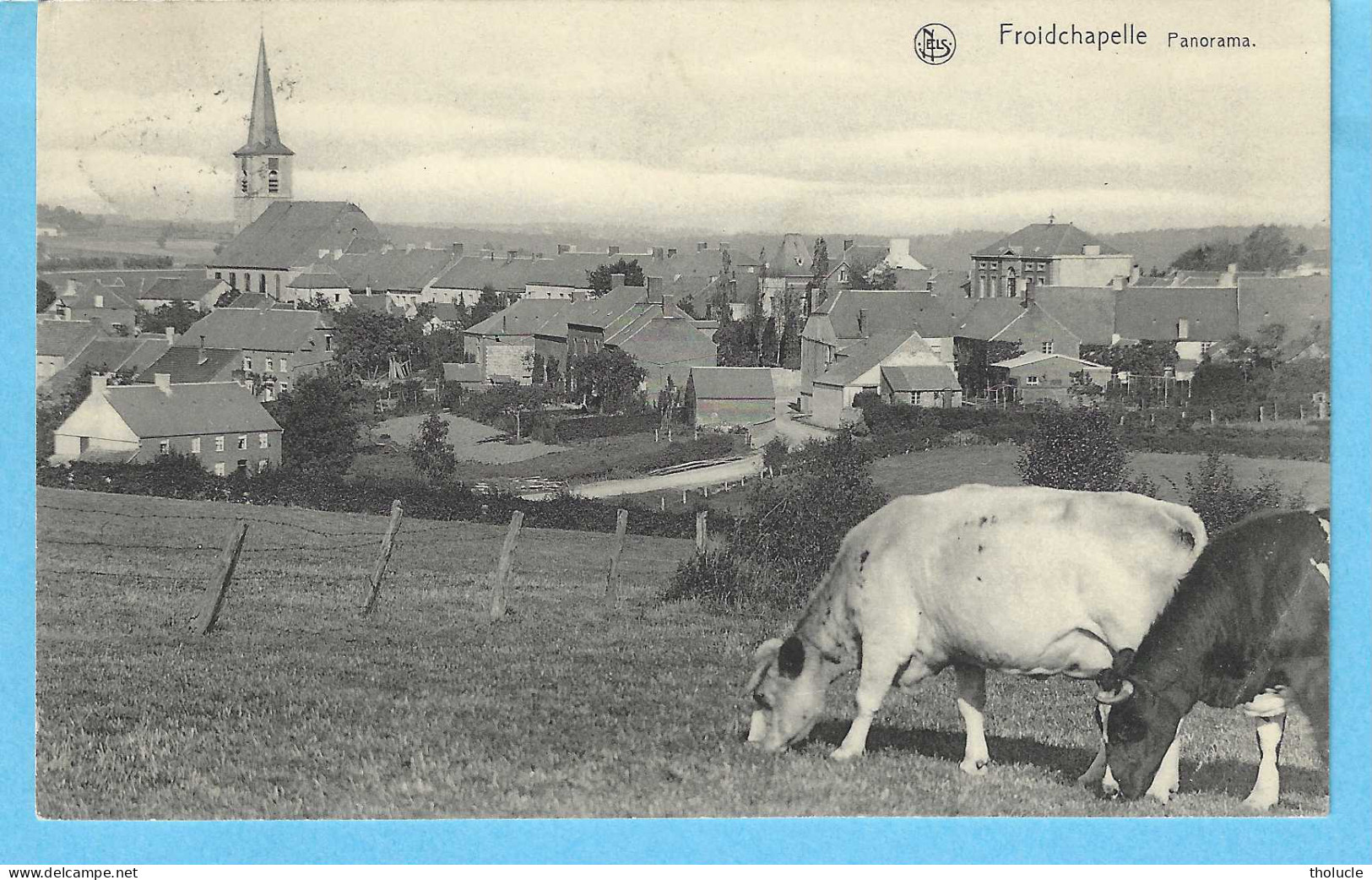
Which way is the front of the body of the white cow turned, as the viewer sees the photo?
to the viewer's left

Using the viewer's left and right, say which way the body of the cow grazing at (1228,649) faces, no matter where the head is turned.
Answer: facing to the left of the viewer
